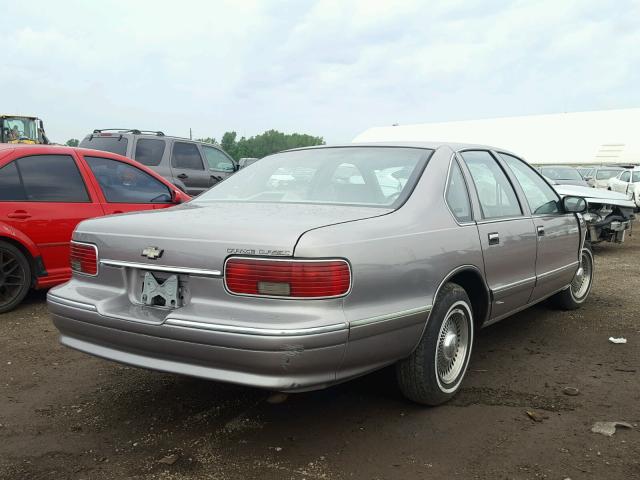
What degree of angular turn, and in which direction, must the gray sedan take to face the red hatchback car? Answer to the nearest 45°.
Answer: approximately 90° to its left

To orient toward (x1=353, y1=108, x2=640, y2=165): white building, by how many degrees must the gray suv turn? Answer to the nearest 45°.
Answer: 0° — it already faces it

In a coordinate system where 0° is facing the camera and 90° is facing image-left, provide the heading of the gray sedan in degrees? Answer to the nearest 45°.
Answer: approximately 225°

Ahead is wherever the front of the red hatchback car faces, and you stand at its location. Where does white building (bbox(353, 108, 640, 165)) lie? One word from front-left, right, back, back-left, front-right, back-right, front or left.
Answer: front-left

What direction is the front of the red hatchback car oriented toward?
to the viewer's right

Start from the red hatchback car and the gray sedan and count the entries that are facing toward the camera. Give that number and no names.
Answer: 0

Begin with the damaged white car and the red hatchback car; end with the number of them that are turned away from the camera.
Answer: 0

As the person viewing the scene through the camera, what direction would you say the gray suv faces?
facing away from the viewer and to the right of the viewer

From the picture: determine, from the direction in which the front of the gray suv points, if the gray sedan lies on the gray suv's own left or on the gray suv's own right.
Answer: on the gray suv's own right

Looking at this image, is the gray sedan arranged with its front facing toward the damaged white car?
yes

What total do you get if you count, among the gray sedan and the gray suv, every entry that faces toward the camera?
0
